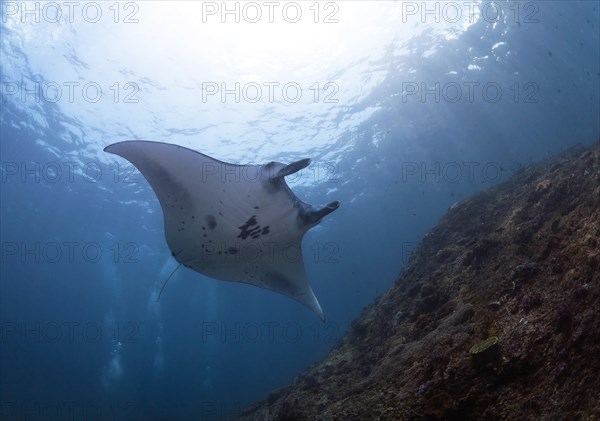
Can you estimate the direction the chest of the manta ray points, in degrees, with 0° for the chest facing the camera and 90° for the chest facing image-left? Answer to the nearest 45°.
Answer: approximately 270°
